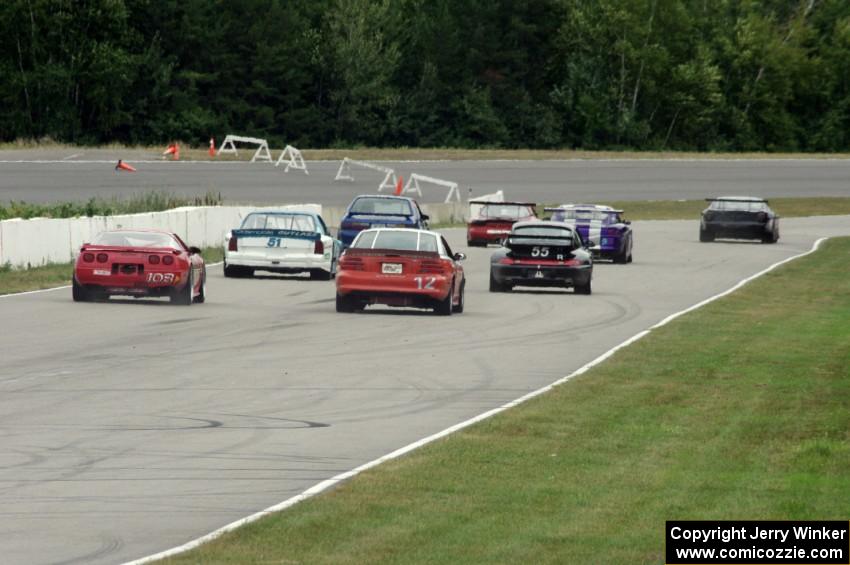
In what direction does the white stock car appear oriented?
away from the camera

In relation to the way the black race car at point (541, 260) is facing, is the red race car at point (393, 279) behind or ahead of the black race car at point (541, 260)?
behind

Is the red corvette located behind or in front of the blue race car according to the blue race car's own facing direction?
behind

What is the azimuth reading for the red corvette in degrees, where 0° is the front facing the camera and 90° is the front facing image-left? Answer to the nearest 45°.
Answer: approximately 180°

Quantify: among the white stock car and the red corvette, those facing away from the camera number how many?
2

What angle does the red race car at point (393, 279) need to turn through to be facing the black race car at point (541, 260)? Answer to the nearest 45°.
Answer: approximately 45° to its right

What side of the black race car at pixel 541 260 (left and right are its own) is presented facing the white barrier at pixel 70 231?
left

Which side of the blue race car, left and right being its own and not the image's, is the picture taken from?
back

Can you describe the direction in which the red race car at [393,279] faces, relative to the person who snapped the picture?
facing away from the viewer

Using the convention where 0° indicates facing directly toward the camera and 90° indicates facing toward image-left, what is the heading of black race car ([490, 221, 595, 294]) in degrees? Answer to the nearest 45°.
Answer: approximately 180°
